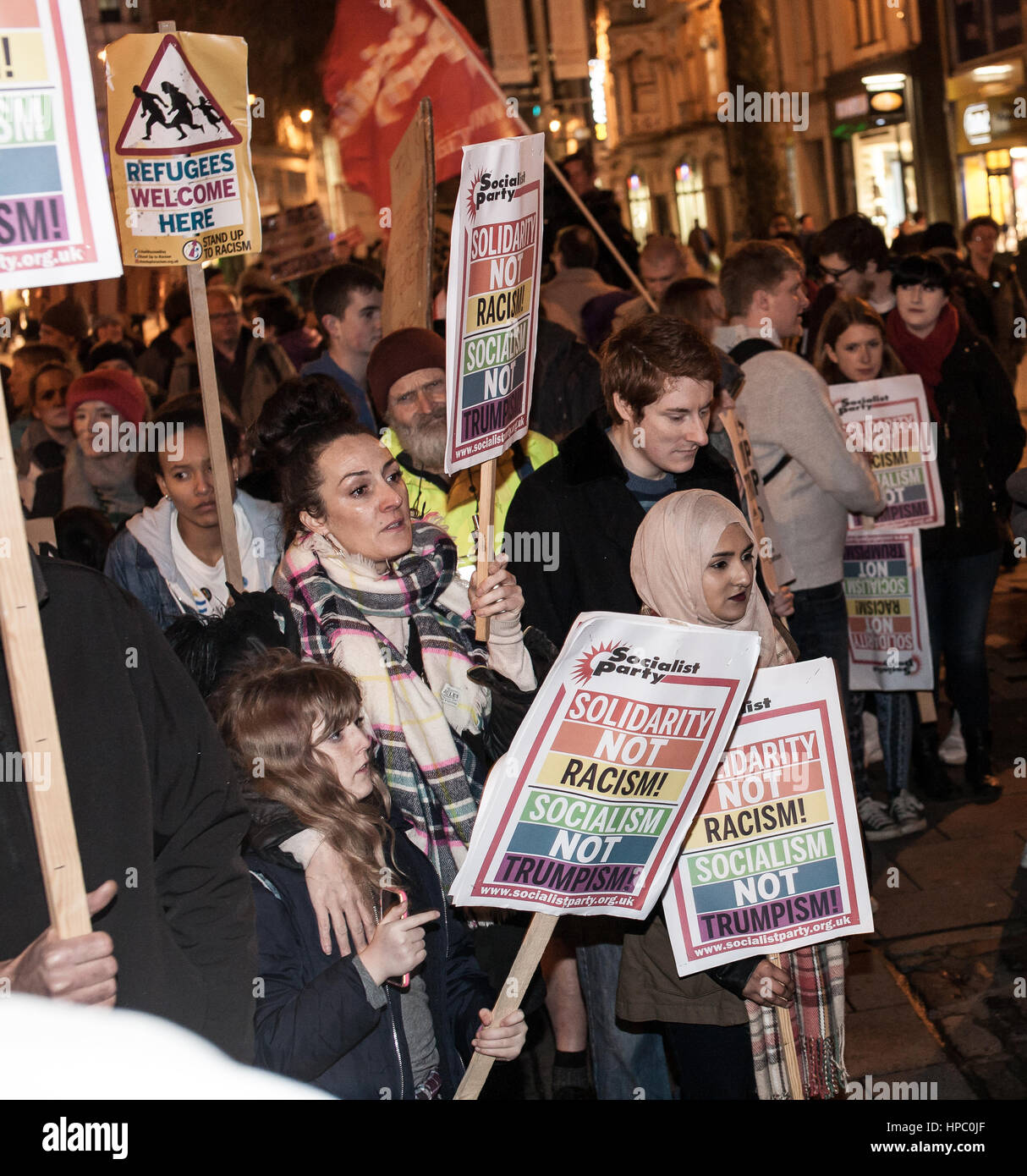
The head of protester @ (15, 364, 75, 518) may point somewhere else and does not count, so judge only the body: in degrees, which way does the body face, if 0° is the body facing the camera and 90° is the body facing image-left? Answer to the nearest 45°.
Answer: approximately 315°

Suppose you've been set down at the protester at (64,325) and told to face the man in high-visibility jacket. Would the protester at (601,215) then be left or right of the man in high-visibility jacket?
left

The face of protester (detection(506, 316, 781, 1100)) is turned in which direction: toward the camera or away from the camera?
toward the camera

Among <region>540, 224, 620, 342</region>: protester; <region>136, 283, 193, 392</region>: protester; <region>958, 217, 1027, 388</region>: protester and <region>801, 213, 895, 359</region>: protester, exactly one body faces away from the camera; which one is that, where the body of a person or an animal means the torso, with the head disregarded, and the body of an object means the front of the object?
<region>540, 224, 620, 342</region>: protester

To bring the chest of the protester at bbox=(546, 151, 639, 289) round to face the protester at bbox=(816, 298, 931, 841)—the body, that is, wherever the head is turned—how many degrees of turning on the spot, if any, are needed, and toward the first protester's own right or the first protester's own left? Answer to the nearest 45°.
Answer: approximately 45° to the first protester's own left

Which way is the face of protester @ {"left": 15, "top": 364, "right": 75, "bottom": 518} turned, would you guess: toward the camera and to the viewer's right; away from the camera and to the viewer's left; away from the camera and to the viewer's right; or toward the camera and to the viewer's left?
toward the camera and to the viewer's right

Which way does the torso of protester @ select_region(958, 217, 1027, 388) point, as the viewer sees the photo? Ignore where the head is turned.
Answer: toward the camera

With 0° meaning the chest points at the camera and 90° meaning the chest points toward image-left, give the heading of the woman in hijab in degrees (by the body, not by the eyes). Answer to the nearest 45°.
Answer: approximately 315°

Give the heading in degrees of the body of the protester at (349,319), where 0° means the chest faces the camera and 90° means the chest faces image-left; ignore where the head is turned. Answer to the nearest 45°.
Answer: approximately 315°

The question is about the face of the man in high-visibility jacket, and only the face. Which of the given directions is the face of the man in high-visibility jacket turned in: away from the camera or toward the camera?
toward the camera

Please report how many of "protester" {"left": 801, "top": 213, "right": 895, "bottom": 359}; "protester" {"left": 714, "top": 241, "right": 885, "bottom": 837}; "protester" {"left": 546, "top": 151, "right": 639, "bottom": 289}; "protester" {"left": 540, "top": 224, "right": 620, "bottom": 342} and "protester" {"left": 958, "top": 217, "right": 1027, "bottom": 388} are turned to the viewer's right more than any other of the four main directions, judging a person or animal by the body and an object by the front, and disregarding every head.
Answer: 1

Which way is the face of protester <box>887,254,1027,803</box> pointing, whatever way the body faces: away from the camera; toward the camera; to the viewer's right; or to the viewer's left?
toward the camera

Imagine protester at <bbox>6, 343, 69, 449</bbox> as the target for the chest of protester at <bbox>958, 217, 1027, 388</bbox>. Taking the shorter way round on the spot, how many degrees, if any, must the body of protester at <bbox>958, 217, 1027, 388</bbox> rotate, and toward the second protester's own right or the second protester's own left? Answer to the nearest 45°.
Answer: approximately 45° to the second protester's own right

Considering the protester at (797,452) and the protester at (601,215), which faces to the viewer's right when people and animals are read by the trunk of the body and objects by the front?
the protester at (797,452)
